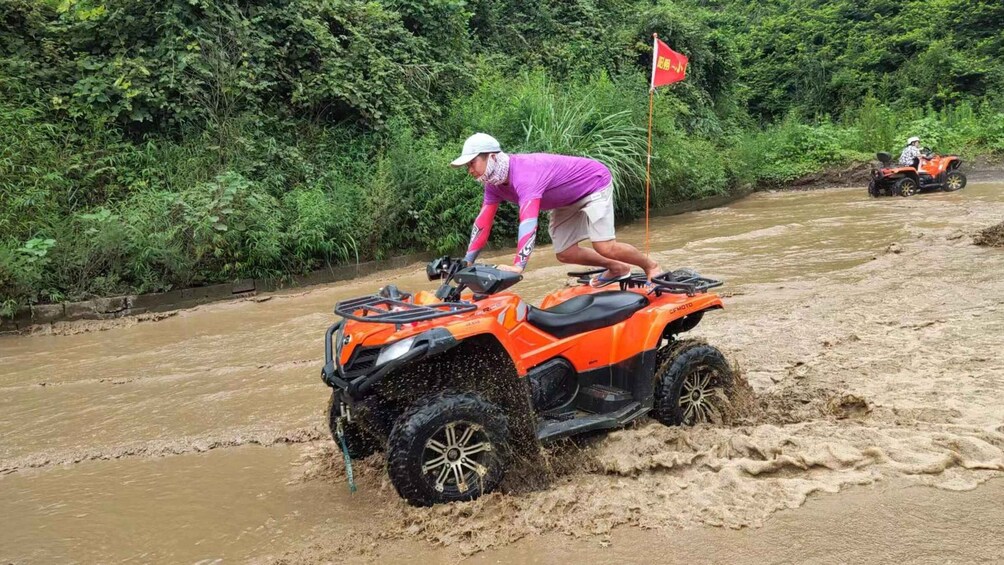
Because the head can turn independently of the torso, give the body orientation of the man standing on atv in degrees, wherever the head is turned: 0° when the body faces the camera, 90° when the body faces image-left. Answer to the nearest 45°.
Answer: approximately 45°

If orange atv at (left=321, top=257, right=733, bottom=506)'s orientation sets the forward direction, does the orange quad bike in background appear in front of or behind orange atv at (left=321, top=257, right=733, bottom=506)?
behind

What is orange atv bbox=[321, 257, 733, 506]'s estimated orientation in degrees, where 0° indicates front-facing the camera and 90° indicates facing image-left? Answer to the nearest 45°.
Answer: approximately 45°

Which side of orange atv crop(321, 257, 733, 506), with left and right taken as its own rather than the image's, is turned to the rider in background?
back

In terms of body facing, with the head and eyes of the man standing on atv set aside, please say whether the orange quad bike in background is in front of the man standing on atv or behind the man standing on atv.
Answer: behind
